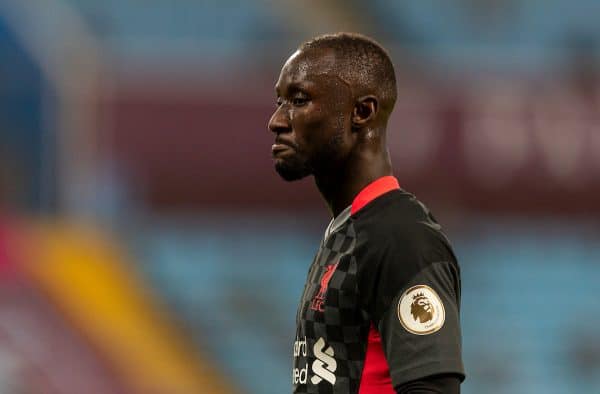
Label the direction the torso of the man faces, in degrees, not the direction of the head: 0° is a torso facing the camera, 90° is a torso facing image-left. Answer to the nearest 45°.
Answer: approximately 90°

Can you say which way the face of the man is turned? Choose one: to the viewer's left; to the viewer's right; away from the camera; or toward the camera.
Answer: to the viewer's left
